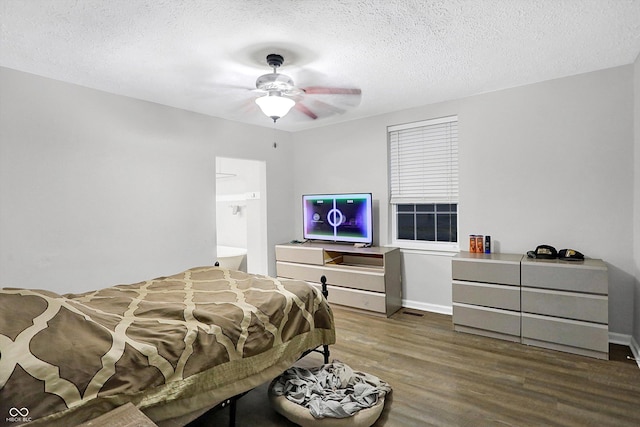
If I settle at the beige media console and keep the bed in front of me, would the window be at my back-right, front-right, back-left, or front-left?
back-left

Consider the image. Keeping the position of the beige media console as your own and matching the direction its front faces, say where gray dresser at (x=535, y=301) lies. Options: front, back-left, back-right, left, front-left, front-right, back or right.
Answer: left

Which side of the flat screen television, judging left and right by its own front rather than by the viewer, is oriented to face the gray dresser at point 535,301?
left

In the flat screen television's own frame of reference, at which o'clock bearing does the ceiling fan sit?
The ceiling fan is roughly at 11 o'clock from the flat screen television.

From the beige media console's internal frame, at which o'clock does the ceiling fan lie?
The ceiling fan is roughly at 11 o'clock from the beige media console.

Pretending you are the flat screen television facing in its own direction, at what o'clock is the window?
The window is roughly at 8 o'clock from the flat screen television.

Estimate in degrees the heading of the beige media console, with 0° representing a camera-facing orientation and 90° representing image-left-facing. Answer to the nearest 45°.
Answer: approximately 45°

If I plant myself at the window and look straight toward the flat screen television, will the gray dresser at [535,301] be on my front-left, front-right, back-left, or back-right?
back-left

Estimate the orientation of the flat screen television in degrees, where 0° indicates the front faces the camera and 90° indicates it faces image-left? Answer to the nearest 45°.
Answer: approximately 45°

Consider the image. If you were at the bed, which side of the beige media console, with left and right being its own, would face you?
front
